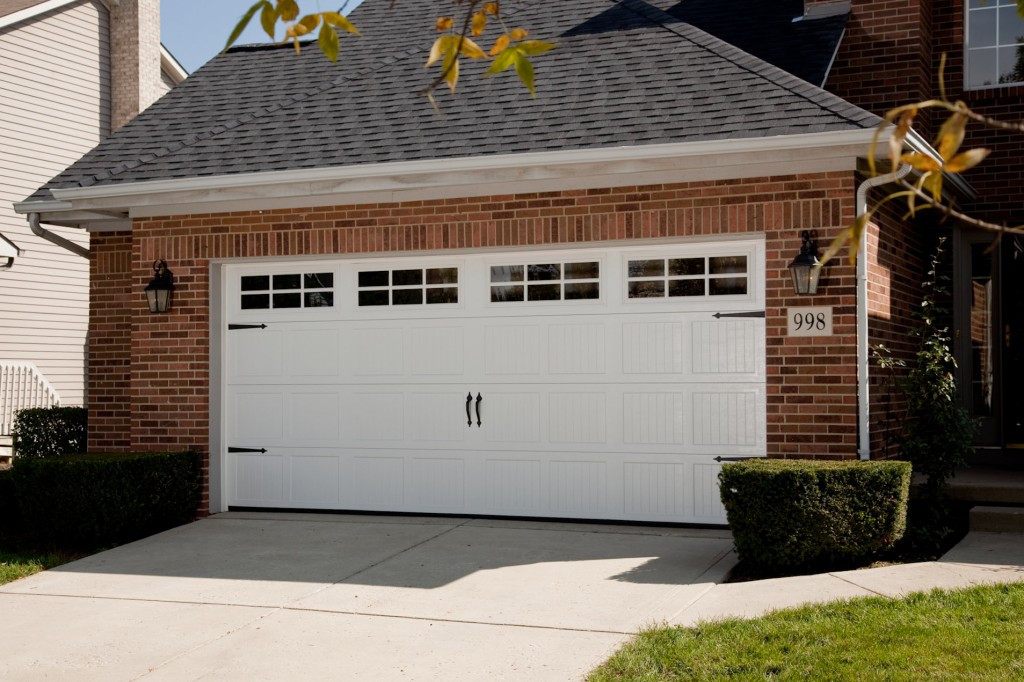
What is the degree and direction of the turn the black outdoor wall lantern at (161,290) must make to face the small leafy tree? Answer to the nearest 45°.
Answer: approximately 90° to its left

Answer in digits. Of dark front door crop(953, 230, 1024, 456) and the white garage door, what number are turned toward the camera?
2

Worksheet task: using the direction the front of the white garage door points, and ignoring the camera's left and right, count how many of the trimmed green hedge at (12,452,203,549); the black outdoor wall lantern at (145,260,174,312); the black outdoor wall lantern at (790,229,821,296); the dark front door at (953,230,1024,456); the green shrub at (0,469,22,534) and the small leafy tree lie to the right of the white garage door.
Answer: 3

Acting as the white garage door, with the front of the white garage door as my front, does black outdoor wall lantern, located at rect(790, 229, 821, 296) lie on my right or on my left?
on my left

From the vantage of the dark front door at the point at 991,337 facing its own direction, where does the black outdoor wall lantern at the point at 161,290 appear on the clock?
The black outdoor wall lantern is roughly at 2 o'clock from the dark front door.

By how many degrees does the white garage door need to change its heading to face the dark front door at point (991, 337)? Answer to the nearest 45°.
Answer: approximately 90° to its left

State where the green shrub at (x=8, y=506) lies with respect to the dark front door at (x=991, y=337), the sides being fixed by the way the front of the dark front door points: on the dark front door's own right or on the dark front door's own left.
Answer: on the dark front door's own right

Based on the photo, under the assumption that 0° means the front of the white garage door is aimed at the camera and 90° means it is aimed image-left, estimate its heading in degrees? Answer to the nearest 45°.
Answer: approximately 0°

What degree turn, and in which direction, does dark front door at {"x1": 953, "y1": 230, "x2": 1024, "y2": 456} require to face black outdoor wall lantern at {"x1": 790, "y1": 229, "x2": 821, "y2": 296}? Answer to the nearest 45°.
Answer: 0° — it already faces it

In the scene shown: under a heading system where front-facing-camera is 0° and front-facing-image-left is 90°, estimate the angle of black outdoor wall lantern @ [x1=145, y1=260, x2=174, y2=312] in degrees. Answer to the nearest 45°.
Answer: approximately 45°

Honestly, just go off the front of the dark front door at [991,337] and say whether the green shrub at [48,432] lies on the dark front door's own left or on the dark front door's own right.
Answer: on the dark front door's own right

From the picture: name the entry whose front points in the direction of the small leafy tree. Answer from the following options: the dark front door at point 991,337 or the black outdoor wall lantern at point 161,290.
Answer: the dark front door
